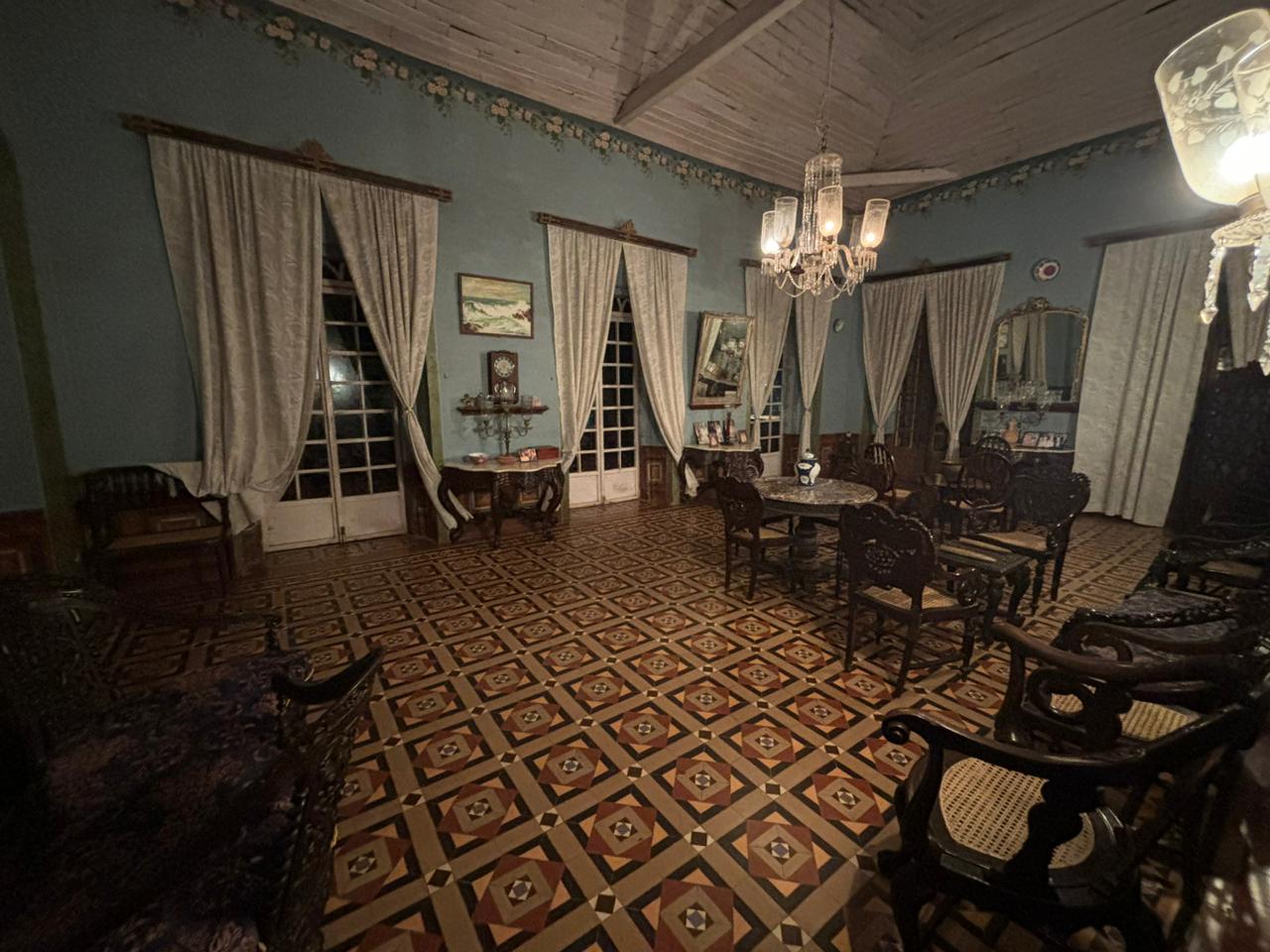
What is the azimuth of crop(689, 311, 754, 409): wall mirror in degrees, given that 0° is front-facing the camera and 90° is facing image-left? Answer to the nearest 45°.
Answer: approximately 315°

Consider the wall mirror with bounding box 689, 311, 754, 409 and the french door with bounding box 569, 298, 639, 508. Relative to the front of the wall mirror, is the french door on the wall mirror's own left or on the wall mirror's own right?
on the wall mirror's own right

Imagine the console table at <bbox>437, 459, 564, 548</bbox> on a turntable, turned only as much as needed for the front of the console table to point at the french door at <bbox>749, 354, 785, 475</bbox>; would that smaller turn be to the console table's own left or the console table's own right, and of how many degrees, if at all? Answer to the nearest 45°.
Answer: approximately 90° to the console table's own left

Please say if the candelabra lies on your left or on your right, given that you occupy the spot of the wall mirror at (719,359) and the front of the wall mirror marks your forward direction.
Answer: on your right

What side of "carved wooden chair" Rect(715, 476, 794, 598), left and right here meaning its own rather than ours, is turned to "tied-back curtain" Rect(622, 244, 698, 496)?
left

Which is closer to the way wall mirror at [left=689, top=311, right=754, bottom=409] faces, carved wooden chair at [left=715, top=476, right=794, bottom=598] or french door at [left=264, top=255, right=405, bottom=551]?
the carved wooden chair

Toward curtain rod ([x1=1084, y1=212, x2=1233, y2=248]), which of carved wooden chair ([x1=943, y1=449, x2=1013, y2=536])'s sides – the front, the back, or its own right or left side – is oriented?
back

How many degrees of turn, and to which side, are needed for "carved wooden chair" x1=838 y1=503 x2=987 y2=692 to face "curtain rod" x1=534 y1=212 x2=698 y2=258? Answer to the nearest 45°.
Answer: approximately 90° to its left

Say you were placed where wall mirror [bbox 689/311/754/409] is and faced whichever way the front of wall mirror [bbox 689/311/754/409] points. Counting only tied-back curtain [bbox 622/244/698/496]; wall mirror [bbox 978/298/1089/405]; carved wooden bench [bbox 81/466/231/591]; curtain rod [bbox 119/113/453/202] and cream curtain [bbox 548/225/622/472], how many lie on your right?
4

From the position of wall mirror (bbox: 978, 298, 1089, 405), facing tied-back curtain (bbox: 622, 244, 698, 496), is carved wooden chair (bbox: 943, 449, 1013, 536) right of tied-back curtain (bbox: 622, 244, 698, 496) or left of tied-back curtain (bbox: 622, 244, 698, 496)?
left
